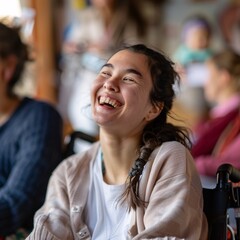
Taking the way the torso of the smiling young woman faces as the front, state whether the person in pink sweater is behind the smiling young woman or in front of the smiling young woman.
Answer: behind

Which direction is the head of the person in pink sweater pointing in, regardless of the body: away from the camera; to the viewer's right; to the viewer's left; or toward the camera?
to the viewer's left

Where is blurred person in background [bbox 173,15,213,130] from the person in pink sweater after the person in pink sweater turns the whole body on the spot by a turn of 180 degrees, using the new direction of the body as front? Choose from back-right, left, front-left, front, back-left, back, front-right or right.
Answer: left

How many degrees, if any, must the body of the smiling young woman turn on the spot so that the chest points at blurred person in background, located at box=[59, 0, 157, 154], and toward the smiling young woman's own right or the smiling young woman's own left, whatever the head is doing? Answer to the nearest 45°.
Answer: approximately 135° to the smiling young woman's own right

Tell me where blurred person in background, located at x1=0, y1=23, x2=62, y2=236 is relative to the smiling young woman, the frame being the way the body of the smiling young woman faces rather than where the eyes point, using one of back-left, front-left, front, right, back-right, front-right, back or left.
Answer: right

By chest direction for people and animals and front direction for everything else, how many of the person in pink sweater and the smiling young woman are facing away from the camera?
0

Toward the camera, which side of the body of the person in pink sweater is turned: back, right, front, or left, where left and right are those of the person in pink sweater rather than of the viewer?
left
